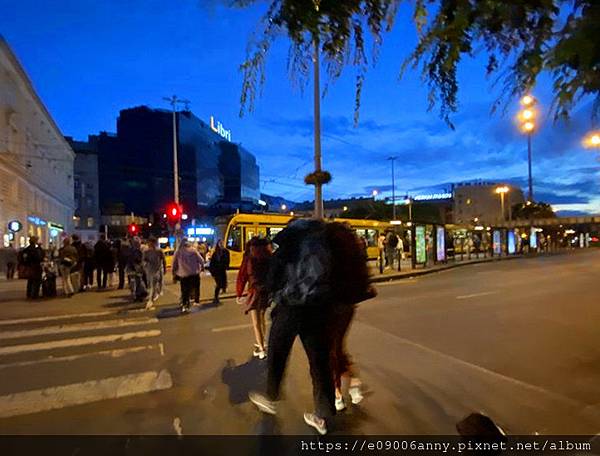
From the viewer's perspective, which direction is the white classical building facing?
to the viewer's right

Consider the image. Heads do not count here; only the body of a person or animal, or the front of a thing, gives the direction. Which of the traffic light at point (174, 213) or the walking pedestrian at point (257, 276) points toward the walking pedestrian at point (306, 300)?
the traffic light

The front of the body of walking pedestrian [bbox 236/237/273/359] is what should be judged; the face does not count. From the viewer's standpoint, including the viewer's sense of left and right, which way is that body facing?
facing away from the viewer

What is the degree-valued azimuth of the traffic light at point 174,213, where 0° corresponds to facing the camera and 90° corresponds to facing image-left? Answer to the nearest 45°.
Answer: approximately 0°

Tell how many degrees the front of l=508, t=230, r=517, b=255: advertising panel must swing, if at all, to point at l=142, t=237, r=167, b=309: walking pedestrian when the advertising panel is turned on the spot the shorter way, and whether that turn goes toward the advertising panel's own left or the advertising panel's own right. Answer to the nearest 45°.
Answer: approximately 45° to the advertising panel's own left

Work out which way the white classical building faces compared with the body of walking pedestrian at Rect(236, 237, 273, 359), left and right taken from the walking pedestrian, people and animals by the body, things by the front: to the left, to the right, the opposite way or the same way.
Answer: to the right

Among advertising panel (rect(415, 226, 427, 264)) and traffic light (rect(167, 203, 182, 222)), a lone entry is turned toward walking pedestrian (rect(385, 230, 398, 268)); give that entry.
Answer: the advertising panel
